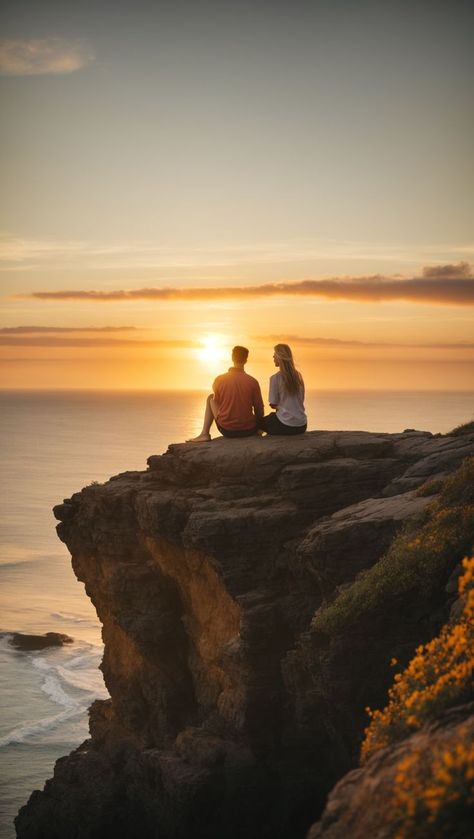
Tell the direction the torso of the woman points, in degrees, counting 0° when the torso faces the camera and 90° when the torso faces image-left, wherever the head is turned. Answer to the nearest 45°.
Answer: approximately 135°

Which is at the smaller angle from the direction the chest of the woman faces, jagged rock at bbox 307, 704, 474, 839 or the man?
the man

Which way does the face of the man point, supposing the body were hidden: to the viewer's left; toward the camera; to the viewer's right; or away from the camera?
away from the camera
